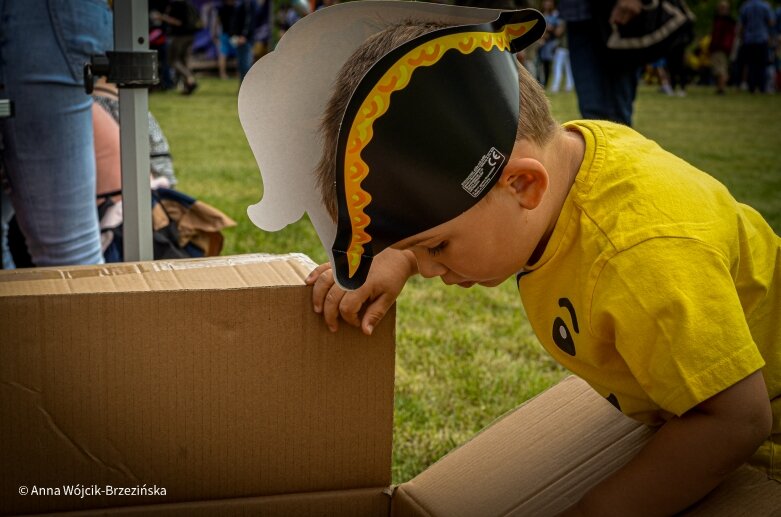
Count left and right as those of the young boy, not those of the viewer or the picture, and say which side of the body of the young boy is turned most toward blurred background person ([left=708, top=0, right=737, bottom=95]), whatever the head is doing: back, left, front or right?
right

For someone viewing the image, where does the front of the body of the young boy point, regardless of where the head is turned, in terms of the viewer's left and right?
facing to the left of the viewer

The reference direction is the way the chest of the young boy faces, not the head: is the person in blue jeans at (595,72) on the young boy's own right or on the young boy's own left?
on the young boy's own right

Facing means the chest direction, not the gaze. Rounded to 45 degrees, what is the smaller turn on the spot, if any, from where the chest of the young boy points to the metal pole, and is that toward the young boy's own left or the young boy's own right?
approximately 45° to the young boy's own right

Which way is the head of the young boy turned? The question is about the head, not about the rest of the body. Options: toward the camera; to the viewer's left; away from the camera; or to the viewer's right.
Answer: to the viewer's left

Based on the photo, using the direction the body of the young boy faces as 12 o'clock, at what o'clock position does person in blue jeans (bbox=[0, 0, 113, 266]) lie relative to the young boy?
The person in blue jeans is roughly at 1 o'clock from the young boy.

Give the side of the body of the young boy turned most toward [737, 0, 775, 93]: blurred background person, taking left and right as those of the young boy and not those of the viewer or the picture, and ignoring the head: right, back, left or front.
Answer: right
